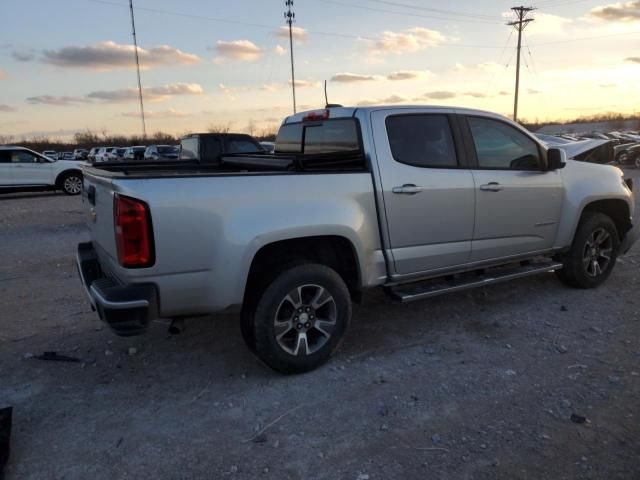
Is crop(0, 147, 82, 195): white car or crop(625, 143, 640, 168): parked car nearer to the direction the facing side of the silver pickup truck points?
the parked car

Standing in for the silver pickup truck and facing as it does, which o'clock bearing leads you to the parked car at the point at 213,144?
The parked car is roughly at 10 o'clock from the silver pickup truck.

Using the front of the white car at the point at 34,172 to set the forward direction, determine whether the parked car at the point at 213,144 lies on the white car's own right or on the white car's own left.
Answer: on the white car's own right

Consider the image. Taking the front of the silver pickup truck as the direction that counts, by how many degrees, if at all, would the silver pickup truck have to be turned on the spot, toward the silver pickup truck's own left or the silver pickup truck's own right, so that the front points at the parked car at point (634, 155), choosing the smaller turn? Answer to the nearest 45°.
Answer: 0° — it already faces it

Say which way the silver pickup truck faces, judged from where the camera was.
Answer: facing away from the viewer and to the right of the viewer

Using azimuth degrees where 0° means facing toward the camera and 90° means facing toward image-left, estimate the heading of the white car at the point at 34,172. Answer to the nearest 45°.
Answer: approximately 270°

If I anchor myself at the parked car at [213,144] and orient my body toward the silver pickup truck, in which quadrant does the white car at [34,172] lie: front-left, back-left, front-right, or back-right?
back-right

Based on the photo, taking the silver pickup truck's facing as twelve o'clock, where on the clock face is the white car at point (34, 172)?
The white car is roughly at 9 o'clock from the silver pickup truck.

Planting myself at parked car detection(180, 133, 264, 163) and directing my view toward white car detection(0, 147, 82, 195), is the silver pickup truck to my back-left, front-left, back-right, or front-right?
back-left
